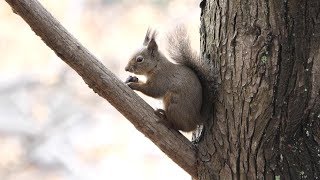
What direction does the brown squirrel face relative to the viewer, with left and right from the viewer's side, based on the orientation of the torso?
facing to the left of the viewer
